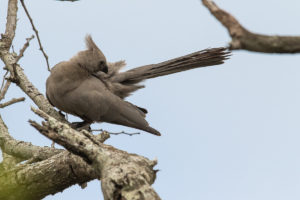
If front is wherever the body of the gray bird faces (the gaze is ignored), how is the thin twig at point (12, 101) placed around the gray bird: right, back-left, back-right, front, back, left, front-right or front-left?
front-left

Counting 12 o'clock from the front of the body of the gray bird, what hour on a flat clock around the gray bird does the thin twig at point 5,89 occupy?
The thin twig is roughly at 11 o'clock from the gray bird.

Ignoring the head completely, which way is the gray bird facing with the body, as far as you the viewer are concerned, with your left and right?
facing to the left of the viewer

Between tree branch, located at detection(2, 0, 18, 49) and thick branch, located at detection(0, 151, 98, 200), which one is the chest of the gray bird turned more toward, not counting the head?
the tree branch

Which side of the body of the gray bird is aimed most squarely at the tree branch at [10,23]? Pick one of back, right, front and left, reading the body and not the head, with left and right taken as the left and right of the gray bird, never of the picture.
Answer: front

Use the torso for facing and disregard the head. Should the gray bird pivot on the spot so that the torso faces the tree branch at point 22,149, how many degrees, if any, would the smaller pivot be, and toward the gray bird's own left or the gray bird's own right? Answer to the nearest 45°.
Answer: approximately 45° to the gray bird's own left
